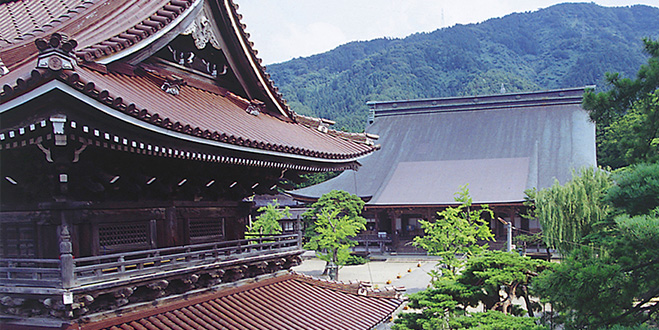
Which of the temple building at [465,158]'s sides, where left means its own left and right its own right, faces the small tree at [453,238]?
front

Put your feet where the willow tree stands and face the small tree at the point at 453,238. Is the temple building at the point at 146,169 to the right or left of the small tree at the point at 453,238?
left

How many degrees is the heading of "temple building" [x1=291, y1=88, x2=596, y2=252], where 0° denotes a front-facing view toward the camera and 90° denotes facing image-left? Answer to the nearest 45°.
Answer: approximately 0°

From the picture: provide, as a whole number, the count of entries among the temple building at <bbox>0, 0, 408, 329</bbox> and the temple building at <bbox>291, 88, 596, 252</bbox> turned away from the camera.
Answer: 0

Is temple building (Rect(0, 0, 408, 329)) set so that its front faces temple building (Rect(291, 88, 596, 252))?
no

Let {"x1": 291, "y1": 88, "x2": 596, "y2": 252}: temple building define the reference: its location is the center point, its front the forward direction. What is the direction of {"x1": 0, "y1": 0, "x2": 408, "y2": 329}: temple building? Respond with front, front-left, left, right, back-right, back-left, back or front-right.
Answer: front

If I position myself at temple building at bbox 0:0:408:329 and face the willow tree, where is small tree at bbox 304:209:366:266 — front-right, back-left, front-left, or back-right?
front-left

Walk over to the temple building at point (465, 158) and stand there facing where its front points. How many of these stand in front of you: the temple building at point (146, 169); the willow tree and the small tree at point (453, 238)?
3

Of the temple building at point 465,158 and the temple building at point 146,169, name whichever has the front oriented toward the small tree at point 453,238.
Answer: the temple building at point 465,158
